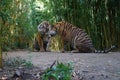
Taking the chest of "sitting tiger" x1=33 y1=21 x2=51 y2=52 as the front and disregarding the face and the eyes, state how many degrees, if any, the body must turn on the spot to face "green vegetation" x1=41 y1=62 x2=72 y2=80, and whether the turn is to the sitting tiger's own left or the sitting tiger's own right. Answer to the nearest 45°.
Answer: approximately 45° to the sitting tiger's own right

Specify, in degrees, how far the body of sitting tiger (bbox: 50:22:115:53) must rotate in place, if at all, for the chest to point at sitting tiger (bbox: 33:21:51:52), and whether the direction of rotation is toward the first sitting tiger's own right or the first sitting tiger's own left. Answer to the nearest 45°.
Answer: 0° — it already faces it

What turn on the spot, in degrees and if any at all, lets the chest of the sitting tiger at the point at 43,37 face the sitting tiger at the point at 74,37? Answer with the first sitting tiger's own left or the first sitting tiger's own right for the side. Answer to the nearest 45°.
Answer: approximately 45° to the first sitting tiger's own left

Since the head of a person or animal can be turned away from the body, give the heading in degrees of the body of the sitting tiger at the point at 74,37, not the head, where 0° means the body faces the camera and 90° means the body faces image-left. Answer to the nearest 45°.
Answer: approximately 90°

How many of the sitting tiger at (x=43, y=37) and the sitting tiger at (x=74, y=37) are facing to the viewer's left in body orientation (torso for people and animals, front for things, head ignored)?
1

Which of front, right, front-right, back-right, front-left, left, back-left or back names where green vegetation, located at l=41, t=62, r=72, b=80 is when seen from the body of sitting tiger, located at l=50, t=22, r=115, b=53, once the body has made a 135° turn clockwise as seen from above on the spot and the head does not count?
back-right

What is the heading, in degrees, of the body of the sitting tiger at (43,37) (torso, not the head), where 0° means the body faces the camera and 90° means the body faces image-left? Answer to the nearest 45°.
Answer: approximately 315°
